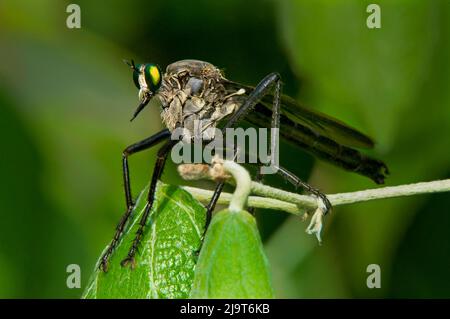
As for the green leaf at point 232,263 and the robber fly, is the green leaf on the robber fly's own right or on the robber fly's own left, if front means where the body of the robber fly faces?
on the robber fly's own left

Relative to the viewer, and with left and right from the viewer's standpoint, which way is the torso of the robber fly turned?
facing to the left of the viewer
